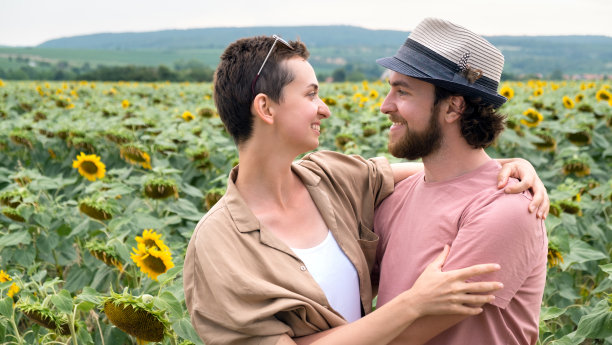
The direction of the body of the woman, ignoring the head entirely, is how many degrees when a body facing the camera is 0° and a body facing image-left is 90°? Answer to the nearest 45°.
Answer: approximately 315°

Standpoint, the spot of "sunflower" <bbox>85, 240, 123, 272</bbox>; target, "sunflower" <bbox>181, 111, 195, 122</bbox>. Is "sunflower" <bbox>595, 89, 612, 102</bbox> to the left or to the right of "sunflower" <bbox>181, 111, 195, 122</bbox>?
right

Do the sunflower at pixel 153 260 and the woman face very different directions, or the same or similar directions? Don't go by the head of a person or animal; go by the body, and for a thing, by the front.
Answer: same or similar directions

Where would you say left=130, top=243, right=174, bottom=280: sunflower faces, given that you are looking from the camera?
facing the viewer

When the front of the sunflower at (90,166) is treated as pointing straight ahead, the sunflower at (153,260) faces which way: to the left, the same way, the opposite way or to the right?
the same way

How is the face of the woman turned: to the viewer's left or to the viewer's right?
to the viewer's right

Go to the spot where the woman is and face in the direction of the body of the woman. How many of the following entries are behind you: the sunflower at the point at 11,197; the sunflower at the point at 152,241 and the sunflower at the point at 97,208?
3

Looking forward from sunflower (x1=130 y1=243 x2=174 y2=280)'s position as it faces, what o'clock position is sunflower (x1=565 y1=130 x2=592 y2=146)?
sunflower (x1=565 y1=130 x2=592 y2=146) is roughly at 8 o'clock from sunflower (x1=130 y1=243 x2=174 y2=280).

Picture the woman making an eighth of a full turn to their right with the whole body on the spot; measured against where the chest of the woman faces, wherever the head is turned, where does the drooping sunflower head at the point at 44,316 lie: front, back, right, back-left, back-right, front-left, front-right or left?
right

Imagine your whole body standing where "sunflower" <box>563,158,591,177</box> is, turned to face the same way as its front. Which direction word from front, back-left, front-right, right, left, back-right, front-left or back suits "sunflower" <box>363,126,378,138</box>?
right

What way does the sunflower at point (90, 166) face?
toward the camera

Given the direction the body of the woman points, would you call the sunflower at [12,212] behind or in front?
behind
